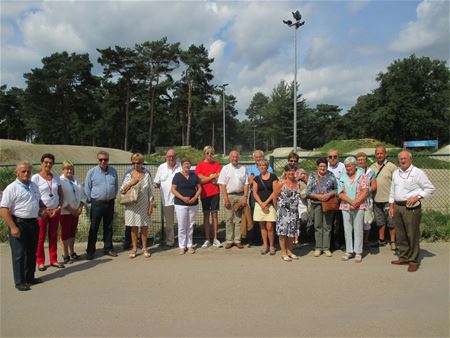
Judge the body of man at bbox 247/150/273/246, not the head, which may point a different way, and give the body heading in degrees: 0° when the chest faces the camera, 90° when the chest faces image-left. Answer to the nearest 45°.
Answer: approximately 0°

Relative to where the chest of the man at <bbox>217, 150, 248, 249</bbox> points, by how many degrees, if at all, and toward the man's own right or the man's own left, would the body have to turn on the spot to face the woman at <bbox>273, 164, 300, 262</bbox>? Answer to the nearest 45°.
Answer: approximately 45° to the man's own left

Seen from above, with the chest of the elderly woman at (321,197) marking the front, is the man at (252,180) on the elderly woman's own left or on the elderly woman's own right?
on the elderly woman's own right

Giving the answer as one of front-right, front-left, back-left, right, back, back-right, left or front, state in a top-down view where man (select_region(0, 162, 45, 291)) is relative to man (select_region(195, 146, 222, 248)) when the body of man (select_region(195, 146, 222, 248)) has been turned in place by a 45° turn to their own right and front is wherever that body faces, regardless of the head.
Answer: front

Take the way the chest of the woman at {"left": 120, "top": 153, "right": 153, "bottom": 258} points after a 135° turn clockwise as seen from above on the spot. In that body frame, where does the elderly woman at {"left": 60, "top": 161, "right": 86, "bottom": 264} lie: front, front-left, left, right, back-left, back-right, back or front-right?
front-left

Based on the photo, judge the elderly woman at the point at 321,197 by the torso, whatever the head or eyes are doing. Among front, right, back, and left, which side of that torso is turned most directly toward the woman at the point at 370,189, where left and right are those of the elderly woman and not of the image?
left

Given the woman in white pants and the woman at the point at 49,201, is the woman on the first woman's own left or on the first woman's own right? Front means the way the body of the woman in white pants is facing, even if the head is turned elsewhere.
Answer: on the first woman's own right

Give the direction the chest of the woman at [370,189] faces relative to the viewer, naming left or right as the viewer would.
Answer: facing the viewer and to the left of the viewer

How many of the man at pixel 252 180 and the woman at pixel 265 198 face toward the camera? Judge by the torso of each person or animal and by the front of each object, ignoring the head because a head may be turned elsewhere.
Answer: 2

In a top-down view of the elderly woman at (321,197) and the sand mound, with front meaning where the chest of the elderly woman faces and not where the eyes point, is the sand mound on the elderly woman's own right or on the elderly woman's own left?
on the elderly woman's own right
